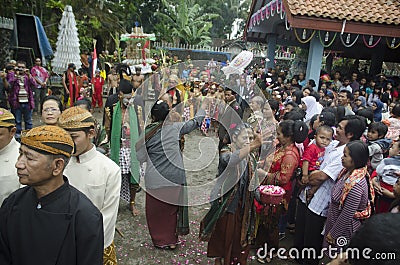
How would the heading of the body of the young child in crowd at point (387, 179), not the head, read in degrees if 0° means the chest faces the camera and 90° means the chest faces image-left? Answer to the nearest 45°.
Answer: approximately 90°

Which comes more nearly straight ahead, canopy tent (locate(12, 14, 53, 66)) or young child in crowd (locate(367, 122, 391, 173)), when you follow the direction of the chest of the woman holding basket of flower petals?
the canopy tent

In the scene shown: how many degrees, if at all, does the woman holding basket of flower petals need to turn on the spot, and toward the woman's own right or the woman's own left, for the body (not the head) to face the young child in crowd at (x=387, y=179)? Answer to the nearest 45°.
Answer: approximately 180°

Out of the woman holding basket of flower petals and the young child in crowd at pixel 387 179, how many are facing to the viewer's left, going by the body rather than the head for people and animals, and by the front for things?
2

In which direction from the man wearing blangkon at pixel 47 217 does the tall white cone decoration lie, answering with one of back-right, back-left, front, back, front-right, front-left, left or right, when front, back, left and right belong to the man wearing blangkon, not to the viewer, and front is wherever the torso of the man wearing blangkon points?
back-right

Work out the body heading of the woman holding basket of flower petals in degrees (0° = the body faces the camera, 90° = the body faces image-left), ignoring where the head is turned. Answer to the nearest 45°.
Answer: approximately 90°

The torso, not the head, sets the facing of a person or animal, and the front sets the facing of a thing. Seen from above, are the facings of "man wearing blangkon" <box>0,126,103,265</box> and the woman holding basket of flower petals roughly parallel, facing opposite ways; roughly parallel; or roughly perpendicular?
roughly perpendicular

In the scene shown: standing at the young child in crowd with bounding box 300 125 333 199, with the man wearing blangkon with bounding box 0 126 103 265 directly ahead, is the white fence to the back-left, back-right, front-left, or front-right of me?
back-right

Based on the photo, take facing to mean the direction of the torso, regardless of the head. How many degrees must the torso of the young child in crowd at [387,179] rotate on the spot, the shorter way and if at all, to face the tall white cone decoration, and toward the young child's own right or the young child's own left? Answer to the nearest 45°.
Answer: approximately 45° to the young child's own right

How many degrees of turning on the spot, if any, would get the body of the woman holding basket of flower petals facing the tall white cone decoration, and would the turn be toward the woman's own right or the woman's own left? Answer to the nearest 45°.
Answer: approximately 45° to the woman's own right
